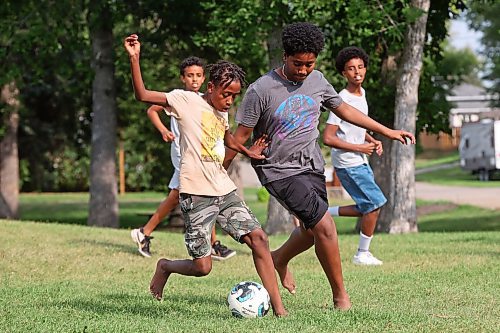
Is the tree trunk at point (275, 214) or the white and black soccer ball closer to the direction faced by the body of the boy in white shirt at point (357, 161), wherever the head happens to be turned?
the white and black soccer ball

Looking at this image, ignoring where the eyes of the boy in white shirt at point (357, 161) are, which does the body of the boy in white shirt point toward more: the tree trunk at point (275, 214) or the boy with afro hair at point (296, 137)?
the boy with afro hair
